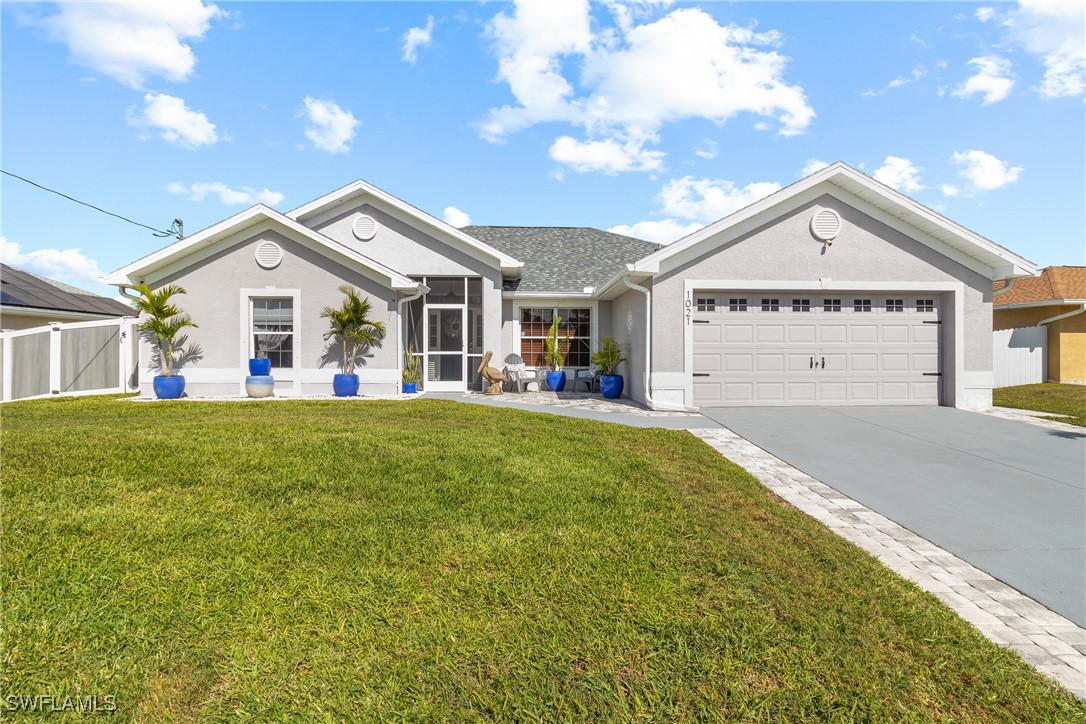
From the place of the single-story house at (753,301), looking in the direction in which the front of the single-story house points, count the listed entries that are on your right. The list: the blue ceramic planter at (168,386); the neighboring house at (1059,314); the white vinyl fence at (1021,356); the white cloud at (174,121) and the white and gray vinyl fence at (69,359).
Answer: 3

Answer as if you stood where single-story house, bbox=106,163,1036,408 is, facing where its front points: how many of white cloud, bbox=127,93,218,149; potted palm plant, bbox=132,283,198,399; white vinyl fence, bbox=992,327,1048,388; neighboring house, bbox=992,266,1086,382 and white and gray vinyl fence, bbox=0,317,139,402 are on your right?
3

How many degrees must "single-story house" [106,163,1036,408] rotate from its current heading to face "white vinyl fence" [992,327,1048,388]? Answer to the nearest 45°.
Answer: approximately 135° to its left

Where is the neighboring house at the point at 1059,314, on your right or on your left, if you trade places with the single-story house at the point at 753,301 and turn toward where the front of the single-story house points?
on your left

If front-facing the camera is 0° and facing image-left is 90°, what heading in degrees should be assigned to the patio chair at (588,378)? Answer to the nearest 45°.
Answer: approximately 45°

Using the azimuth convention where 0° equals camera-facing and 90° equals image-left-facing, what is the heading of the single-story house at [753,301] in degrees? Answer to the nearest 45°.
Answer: approximately 0°
